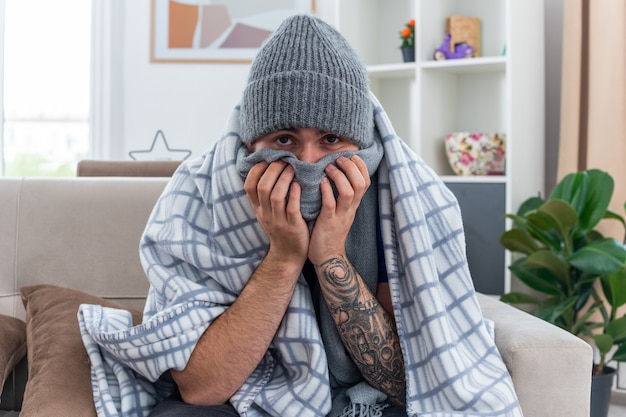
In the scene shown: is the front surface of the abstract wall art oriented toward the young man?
yes

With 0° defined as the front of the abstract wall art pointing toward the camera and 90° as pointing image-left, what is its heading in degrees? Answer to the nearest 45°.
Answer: approximately 0°

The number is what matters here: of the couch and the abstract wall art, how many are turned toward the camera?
2

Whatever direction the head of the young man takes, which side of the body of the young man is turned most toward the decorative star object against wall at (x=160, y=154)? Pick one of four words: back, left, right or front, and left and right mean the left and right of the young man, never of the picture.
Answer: back

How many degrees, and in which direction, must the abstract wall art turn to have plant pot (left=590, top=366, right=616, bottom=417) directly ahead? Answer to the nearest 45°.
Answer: approximately 45° to its left

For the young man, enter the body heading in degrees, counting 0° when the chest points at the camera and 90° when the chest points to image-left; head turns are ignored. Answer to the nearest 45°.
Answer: approximately 0°

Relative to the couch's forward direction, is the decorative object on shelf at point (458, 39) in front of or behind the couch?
behind
